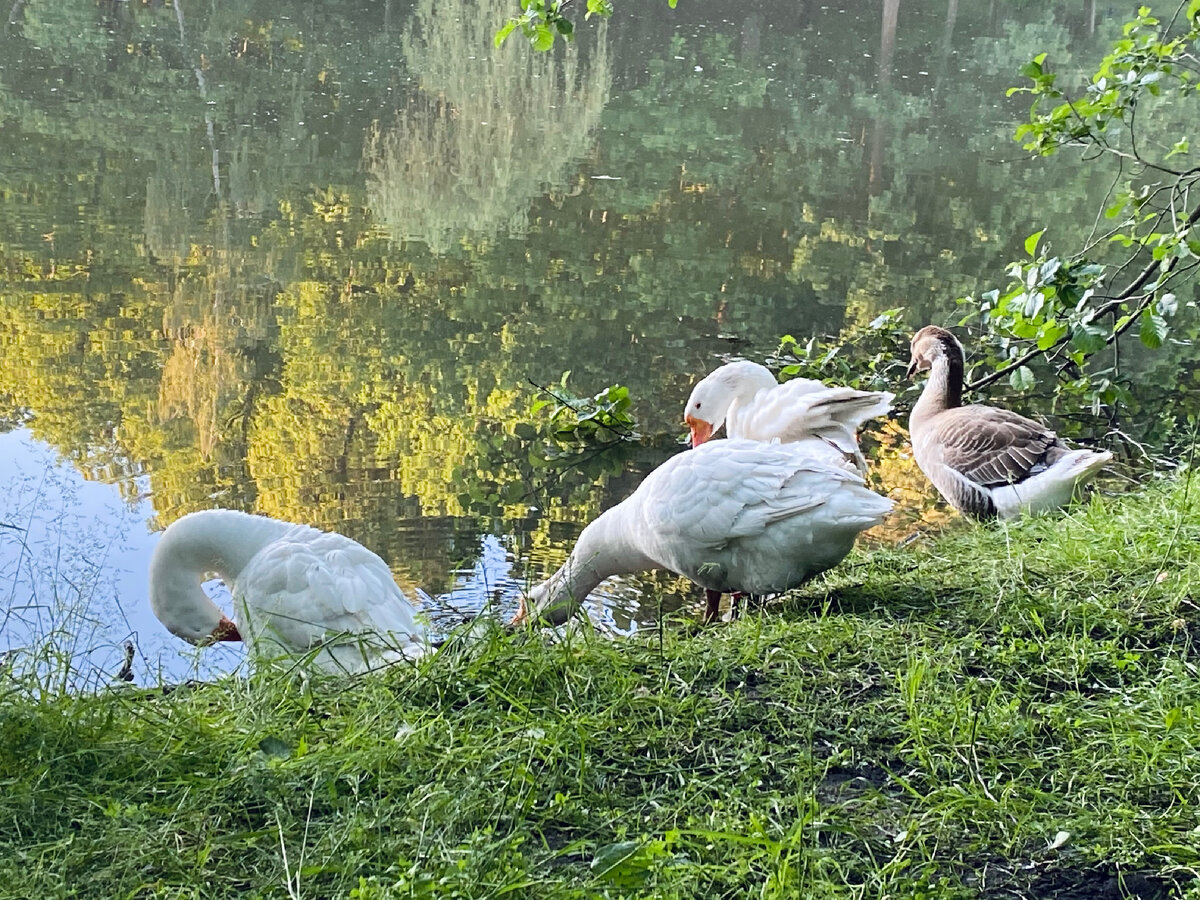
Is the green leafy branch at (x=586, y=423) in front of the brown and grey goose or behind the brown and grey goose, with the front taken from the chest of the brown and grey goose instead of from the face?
in front

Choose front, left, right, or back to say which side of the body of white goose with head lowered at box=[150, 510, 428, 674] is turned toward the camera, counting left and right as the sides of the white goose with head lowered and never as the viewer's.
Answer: left

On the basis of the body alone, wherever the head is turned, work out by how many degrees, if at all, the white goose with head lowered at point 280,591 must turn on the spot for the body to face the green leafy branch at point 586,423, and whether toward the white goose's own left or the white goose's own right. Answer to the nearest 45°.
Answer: approximately 135° to the white goose's own right

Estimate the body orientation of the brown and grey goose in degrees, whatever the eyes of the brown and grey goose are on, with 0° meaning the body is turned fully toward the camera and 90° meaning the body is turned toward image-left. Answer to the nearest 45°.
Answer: approximately 90°
